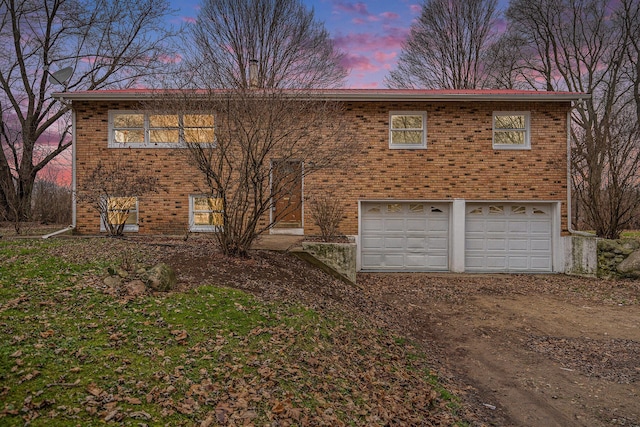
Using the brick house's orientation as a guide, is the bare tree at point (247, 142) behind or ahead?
ahead

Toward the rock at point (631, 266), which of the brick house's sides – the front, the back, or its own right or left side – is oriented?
left

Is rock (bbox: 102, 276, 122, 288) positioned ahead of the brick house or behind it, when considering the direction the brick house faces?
ahead

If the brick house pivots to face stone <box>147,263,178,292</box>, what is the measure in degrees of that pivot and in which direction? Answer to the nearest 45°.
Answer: approximately 45° to its right

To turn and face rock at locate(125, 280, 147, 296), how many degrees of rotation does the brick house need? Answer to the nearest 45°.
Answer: approximately 45° to its right

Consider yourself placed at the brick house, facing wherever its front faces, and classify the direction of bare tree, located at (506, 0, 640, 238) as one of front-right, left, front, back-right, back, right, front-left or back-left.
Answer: back-left

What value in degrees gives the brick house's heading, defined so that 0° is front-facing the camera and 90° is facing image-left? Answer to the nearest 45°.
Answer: approximately 0°

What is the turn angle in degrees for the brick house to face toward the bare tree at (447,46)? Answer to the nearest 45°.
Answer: approximately 180°

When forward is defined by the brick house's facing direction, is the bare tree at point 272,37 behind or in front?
behind

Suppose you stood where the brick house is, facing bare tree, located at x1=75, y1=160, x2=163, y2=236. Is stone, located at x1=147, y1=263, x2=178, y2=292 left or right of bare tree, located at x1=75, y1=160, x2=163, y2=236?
left
